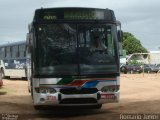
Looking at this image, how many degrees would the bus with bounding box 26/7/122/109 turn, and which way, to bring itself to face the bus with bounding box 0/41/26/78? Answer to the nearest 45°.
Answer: approximately 180°

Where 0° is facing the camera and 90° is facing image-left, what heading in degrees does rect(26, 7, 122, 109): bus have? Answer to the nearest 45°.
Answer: approximately 0°
